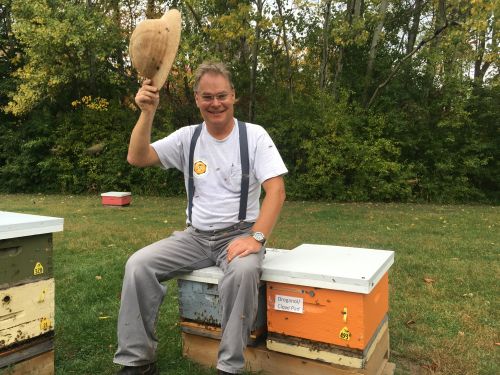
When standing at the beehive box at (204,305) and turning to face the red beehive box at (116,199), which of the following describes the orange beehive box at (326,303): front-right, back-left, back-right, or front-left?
back-right

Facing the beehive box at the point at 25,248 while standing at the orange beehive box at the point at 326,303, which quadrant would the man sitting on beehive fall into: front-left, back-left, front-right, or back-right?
front-right

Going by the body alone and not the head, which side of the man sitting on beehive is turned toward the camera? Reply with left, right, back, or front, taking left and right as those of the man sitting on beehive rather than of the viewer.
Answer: front

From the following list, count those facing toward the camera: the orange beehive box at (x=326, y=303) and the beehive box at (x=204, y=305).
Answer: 2

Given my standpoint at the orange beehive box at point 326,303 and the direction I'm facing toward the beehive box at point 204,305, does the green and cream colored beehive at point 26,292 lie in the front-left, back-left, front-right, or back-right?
front-left

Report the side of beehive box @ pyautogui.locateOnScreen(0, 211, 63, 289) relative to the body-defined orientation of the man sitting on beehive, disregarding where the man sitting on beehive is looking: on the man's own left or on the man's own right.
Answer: on the man's own right

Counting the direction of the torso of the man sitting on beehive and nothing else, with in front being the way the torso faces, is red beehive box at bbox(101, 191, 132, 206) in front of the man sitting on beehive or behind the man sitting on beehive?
behind

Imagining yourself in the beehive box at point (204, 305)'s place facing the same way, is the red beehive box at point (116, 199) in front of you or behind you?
behind

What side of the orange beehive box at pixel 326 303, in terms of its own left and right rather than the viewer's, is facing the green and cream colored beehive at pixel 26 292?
right

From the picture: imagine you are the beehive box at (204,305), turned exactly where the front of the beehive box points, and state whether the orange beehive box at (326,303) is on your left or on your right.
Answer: on your left

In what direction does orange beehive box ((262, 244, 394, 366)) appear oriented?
toward the camera
